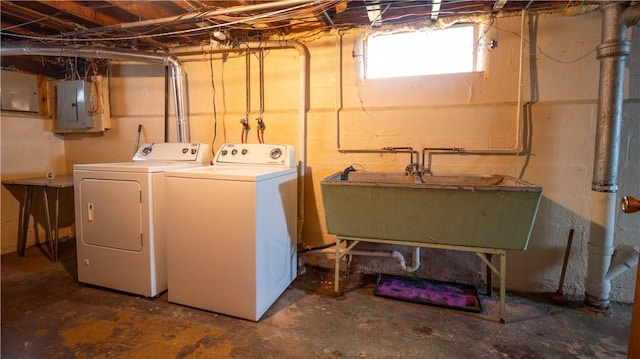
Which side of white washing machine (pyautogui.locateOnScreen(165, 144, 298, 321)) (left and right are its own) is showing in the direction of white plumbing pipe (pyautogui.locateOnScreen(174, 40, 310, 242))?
back

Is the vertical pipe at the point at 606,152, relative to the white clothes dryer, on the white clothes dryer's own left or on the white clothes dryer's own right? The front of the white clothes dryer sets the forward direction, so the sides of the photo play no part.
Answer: on the white clothes dryer's own left

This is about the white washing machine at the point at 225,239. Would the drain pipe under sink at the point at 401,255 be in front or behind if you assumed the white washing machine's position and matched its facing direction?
behind

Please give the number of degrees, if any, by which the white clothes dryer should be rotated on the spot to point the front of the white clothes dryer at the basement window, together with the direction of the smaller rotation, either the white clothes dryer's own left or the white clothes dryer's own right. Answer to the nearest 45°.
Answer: approximately 135° to the white clothes dryer's own left

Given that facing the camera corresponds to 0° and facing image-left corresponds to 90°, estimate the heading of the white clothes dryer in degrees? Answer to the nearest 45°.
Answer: approximately 45°

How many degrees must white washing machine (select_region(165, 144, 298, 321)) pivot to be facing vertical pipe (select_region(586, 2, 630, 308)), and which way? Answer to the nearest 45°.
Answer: approximately 135° to its left

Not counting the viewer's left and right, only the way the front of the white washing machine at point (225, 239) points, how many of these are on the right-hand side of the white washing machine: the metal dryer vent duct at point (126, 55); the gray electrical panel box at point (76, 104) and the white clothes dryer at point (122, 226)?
3

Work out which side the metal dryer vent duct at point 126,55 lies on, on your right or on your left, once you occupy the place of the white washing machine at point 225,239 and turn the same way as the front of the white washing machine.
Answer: on your right

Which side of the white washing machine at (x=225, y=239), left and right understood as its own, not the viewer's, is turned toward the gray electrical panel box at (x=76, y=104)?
right
